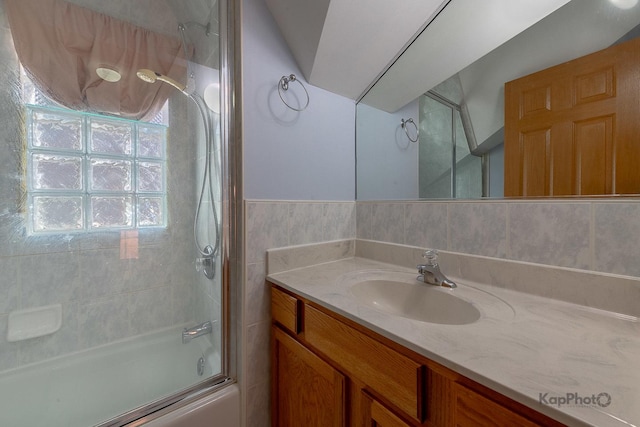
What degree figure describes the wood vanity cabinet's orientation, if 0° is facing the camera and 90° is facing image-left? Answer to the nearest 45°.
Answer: approximately 45°

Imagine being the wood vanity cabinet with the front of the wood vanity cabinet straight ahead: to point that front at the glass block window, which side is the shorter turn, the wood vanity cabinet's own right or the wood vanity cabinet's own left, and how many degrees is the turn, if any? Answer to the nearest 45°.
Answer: approximately 45° to the wood vanity cabinet's own right

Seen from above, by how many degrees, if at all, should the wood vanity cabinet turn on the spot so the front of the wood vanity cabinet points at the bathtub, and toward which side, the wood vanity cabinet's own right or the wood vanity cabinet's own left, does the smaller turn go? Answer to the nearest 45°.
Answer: approximately 45° to the wood vanity cabinet's own right
